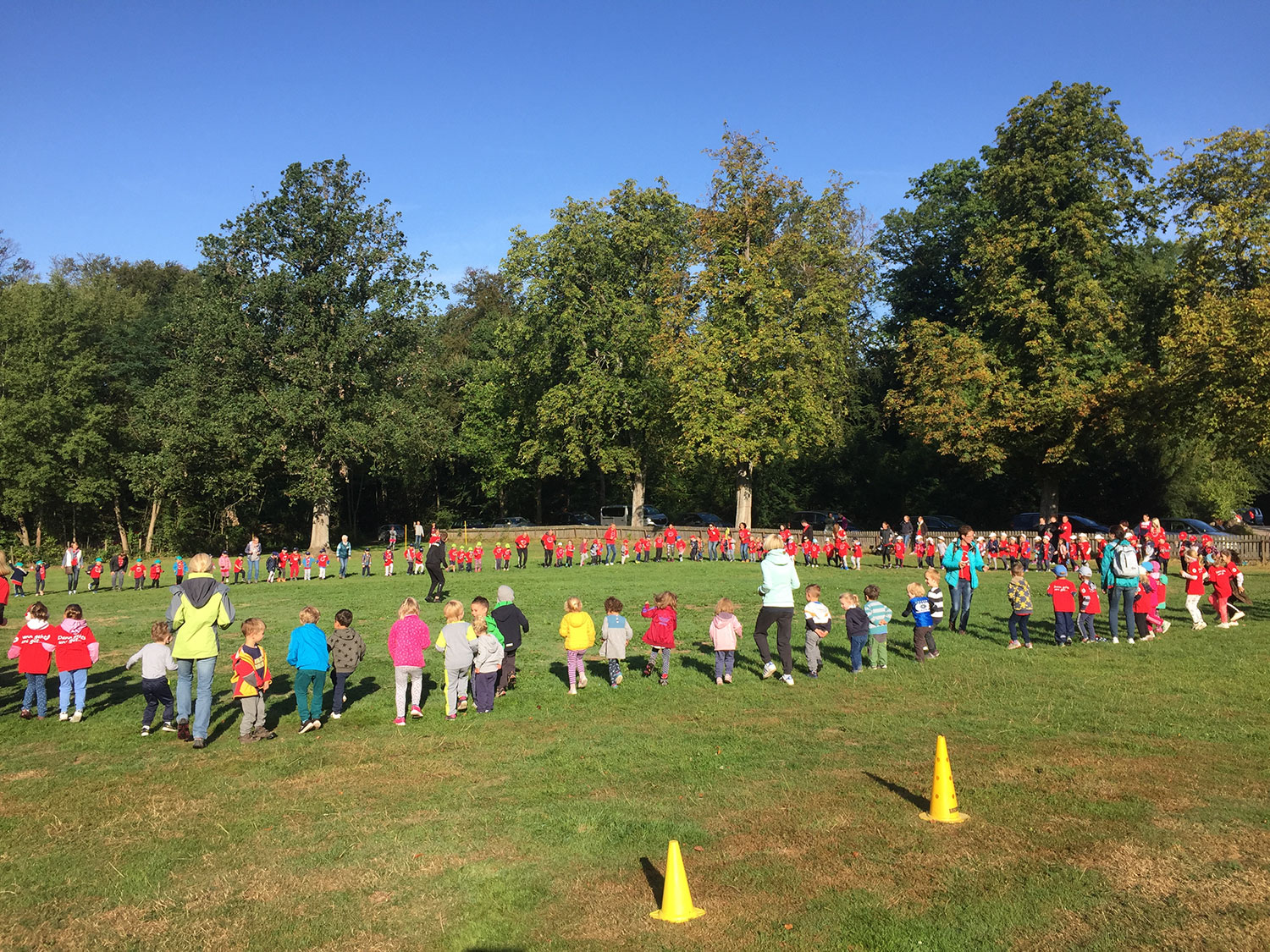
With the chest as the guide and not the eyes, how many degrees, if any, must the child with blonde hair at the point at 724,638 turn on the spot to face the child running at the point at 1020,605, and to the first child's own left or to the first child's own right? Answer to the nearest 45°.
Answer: approximately 45° to the first child's own right

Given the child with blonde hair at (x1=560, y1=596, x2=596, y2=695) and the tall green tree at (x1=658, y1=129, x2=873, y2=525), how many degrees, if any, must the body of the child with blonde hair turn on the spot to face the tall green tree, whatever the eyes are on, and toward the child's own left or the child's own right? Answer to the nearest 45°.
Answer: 0° — they already face it

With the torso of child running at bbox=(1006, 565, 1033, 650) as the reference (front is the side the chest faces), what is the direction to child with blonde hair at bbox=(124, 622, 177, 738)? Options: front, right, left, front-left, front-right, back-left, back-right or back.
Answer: left

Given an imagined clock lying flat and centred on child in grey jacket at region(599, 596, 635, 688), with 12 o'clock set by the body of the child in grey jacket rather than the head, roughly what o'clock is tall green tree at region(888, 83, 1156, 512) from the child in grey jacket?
The tall green tree is roughly at 1 o'clock from the child in grey jacket.

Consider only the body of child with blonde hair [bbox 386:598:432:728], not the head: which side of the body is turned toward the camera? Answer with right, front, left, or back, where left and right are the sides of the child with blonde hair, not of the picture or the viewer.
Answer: back

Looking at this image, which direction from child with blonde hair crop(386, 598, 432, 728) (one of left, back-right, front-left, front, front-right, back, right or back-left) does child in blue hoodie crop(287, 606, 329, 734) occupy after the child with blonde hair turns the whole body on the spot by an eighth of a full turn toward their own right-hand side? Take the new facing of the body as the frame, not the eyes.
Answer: back-left

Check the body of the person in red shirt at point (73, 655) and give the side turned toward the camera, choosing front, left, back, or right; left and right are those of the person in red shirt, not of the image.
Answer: back

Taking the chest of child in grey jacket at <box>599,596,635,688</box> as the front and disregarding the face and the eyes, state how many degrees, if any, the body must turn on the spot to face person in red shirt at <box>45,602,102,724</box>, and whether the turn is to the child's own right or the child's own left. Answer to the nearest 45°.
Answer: approximately 90° to the child's own left

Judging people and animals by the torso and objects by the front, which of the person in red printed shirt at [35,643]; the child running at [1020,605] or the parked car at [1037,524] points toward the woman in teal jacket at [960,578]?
the child running

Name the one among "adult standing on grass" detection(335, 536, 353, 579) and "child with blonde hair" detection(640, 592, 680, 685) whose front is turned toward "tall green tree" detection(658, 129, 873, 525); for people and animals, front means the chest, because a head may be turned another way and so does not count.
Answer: the child with blonde hair

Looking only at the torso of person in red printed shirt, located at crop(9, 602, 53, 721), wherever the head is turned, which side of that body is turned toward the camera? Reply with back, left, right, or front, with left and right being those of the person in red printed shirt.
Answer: back
